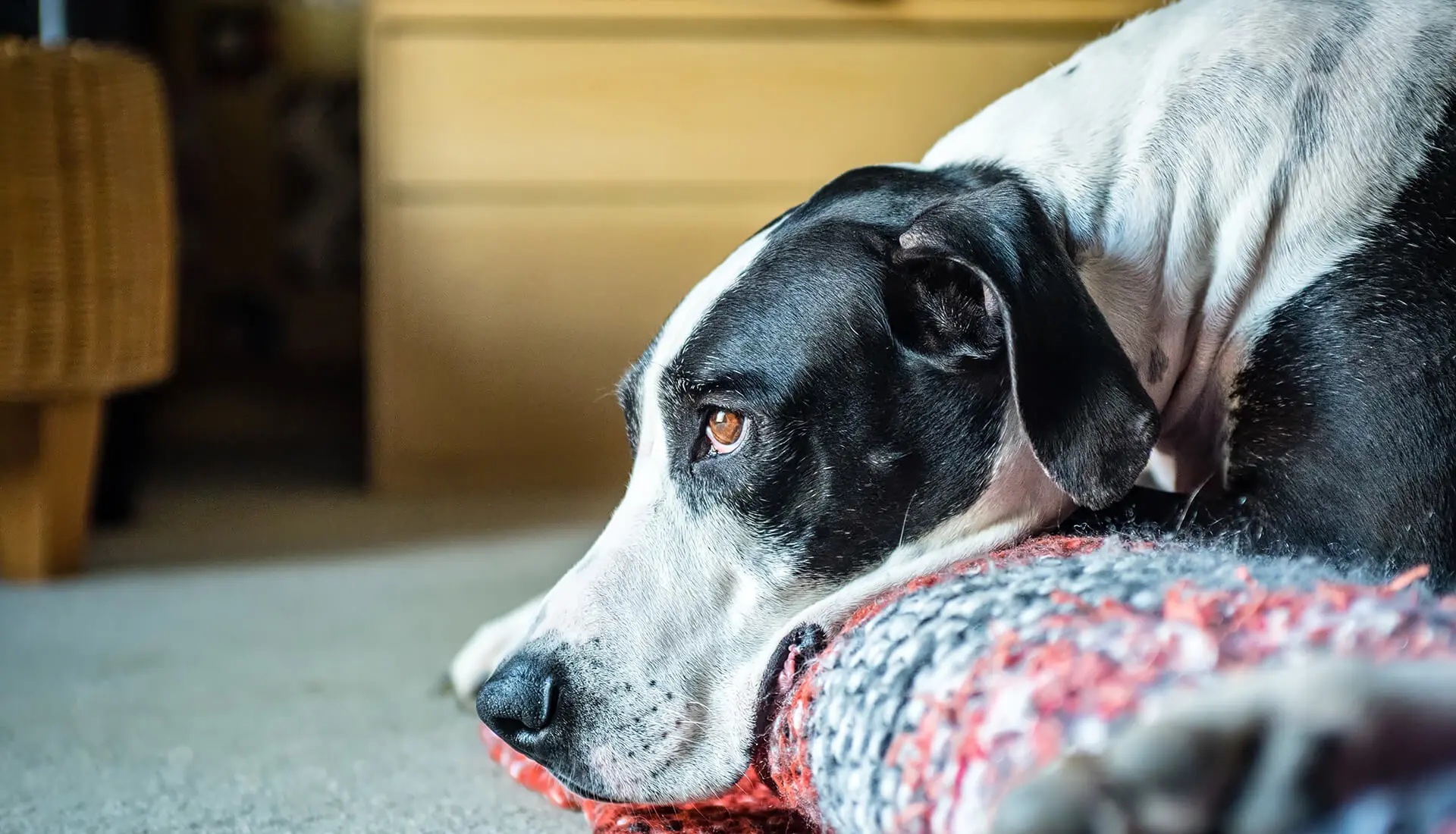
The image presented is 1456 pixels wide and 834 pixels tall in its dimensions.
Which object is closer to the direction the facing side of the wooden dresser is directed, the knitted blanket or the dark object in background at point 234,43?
the knitted blanket

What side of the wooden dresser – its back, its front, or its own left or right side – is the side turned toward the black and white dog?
front

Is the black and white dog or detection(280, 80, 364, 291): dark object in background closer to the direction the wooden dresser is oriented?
the black and white dog

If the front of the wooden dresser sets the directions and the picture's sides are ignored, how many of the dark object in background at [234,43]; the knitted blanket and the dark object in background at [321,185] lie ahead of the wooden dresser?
1

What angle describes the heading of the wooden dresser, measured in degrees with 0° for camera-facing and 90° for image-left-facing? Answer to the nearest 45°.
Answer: approximately 0°

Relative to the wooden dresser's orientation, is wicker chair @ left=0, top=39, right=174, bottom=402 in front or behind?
in front

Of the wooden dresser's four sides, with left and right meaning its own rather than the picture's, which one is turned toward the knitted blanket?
front
